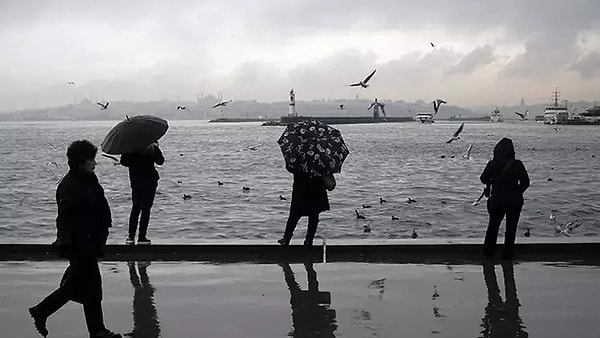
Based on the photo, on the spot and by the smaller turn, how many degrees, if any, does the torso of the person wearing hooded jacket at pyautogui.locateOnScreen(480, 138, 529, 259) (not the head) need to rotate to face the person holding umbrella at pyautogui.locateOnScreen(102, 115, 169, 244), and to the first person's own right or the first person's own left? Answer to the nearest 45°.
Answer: approximately 90° to the first person's own left

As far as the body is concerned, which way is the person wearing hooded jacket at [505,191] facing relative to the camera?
away from the camera

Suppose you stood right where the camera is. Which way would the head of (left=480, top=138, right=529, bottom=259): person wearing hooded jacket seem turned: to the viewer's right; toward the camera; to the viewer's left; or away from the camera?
away from the camera

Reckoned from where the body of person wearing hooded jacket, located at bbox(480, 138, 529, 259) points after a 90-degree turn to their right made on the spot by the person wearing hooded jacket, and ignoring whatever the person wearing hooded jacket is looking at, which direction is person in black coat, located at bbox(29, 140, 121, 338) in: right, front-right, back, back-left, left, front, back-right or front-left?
back-right
